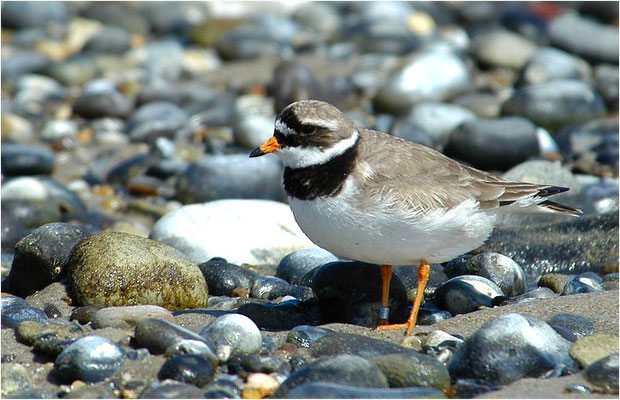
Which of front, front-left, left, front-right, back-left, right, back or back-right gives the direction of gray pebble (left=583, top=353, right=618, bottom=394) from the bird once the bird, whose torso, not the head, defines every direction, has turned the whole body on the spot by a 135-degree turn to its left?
front

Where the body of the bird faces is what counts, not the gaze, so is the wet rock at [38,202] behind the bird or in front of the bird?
in front

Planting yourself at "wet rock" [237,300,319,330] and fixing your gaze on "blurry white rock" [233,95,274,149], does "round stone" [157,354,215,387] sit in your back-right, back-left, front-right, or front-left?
back-left

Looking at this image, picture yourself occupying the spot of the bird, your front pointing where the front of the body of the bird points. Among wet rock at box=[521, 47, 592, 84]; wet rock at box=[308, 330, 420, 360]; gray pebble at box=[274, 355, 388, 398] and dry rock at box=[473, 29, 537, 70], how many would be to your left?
2

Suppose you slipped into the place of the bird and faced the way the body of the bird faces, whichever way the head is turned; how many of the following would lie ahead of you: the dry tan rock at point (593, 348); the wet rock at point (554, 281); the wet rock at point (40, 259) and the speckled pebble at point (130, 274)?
2

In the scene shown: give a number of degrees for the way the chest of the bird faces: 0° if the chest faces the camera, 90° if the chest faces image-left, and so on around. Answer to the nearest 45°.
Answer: approximately 90°

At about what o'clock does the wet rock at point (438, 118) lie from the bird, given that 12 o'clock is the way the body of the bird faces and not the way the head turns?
The wet rock is roughly at 3 o'clock from the bird.

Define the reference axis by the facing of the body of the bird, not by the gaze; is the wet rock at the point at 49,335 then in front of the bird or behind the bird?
in front

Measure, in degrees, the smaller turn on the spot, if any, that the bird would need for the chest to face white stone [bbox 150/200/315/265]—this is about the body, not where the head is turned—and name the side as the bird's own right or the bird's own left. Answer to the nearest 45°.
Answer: approximately 45° to the bird's own right

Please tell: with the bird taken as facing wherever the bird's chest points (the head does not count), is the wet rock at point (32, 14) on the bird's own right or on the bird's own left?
on the bird's own right

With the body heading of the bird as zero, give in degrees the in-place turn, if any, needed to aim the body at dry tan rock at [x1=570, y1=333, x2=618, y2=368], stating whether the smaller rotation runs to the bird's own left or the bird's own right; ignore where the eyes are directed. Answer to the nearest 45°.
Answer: approximately 135° to the bird's own left

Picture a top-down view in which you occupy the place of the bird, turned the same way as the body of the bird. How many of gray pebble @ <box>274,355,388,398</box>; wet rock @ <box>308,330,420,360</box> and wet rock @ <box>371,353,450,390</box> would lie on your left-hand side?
3

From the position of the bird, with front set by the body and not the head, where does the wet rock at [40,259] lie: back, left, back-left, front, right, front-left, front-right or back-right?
front
